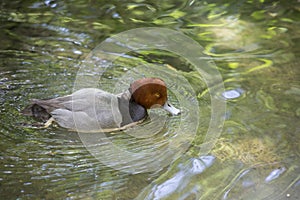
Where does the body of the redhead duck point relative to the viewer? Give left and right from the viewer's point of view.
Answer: facing to the right of the viewer
